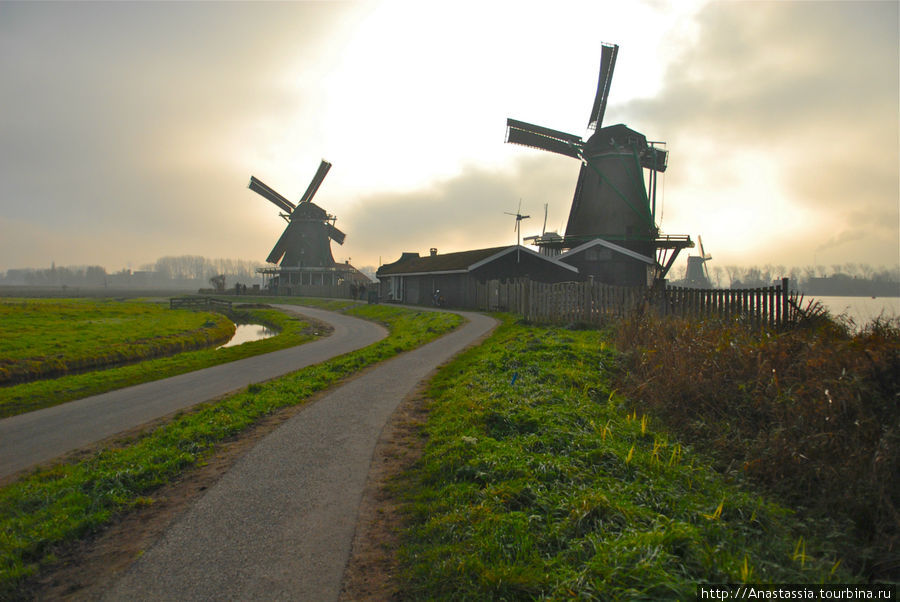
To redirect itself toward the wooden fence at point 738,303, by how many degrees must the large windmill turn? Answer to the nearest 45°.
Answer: approximately 135° to its left

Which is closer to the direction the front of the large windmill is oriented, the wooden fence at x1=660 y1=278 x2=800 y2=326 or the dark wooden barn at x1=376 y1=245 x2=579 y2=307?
the dark wooden barn

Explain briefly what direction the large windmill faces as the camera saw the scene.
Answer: facing away from the viewer and to the left of the viewer

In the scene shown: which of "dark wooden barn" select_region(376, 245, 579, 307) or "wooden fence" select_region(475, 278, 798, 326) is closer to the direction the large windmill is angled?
the dark wooden barn
